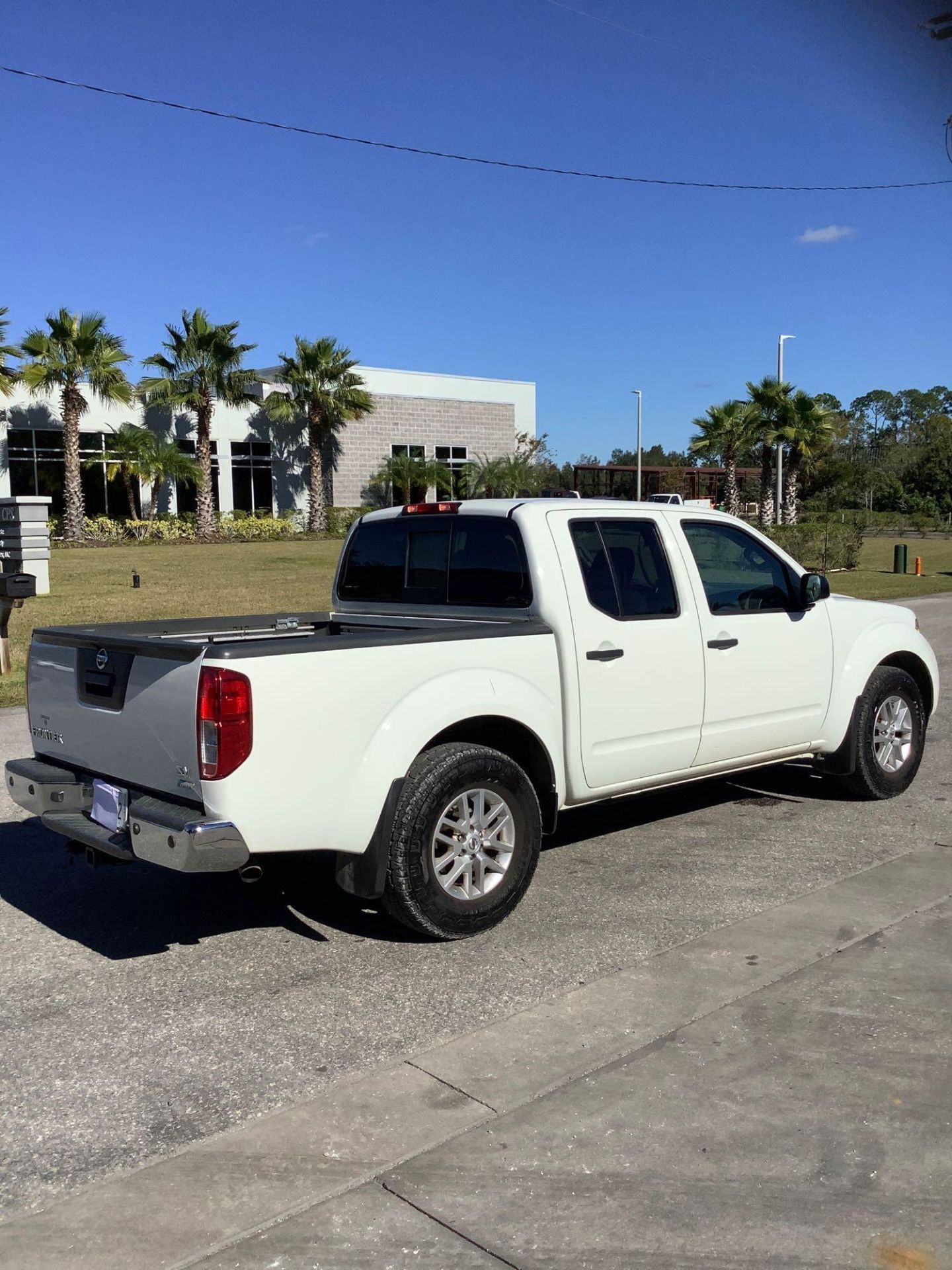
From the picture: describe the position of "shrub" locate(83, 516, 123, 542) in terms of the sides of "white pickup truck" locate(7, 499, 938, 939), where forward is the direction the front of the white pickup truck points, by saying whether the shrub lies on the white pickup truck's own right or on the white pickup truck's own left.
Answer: on the white pickup truck's own left

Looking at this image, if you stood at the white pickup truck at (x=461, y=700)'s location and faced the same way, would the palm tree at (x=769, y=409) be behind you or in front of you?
in front

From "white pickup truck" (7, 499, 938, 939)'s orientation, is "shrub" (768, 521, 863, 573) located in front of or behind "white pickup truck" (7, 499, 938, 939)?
in front

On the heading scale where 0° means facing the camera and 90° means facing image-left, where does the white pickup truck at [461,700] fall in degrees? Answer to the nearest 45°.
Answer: approximately 225°

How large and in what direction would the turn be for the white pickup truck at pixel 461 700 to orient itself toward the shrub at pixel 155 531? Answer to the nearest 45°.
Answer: approximately 45° to its left

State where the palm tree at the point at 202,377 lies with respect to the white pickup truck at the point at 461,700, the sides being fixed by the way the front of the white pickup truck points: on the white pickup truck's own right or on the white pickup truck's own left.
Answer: on the white pickup truck's own left

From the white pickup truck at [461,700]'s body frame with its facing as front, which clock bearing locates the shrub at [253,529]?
The shrub is roughly at 10 o'clock from the white pickup truck.

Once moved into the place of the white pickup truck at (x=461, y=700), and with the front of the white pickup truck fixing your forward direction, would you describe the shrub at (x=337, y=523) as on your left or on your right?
on your left

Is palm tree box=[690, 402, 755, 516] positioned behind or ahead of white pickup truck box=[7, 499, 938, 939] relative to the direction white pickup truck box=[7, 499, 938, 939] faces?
ahead

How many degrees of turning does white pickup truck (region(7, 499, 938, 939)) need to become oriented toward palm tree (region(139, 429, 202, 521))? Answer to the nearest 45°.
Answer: approximately 45° to its left
